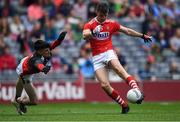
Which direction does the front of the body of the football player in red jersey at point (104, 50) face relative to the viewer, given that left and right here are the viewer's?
facing the viewer

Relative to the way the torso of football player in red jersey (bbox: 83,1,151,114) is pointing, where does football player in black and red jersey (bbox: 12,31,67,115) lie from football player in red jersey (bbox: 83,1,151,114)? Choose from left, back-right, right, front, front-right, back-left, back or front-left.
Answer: right
